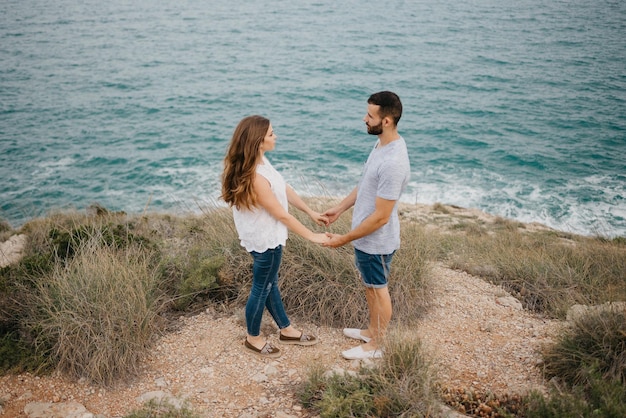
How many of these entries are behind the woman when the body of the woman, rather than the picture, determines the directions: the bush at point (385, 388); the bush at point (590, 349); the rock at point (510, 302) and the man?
0

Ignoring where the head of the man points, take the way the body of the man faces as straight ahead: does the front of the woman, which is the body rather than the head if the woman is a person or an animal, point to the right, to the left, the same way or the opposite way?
the opposite way

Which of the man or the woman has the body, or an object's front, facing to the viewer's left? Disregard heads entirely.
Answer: the man

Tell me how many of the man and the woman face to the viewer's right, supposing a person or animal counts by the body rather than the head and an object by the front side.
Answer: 1

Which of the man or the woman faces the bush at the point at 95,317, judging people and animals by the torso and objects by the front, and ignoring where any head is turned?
the man

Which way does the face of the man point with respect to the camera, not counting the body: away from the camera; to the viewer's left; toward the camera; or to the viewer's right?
to the viewer's left

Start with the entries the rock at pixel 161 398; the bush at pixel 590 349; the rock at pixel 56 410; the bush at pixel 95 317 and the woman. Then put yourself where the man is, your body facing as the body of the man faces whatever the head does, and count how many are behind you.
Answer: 1

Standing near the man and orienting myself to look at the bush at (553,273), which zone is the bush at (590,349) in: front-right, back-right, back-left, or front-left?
front-right

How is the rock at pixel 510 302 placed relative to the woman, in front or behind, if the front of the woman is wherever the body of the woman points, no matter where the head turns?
in front

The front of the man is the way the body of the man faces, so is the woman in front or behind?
in front

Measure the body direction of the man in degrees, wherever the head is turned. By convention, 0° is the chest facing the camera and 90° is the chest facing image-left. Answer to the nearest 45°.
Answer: approximately 90°

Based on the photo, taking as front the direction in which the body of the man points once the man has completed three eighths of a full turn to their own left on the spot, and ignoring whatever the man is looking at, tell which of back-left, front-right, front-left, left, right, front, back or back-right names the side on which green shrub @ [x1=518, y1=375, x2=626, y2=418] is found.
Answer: front

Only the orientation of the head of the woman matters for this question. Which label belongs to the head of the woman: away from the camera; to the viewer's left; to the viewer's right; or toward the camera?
to the viewer's right

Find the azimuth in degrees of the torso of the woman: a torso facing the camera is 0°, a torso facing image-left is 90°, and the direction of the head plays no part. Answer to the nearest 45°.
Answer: approximately 270°

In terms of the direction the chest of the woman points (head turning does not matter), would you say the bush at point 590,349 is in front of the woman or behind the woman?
in front
